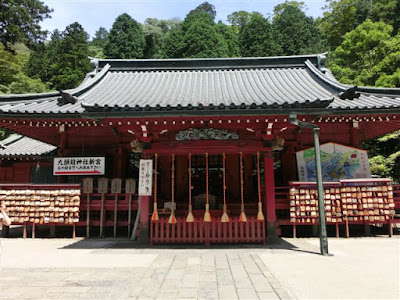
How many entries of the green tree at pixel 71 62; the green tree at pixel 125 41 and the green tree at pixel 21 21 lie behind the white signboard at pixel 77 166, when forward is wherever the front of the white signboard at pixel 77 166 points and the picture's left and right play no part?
3

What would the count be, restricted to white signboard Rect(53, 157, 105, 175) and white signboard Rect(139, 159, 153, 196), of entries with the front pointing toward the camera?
2

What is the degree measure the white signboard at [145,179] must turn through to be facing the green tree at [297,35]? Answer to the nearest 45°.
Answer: approximately 135° to its left

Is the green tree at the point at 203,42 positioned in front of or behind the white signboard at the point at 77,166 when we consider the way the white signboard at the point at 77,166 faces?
behind

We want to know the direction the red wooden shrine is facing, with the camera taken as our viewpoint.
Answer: facing the viewer

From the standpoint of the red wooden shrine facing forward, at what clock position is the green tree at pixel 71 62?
The green tree is roughly at 5 o'clock from the red wooden shrine.

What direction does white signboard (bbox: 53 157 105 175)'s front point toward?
toward the camera

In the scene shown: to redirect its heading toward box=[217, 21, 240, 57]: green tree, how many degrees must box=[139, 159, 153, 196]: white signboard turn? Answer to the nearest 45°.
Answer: approximately 180°

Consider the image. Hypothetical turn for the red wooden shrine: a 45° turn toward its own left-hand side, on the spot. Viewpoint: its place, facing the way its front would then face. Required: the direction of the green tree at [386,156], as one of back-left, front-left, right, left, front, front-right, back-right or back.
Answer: left
